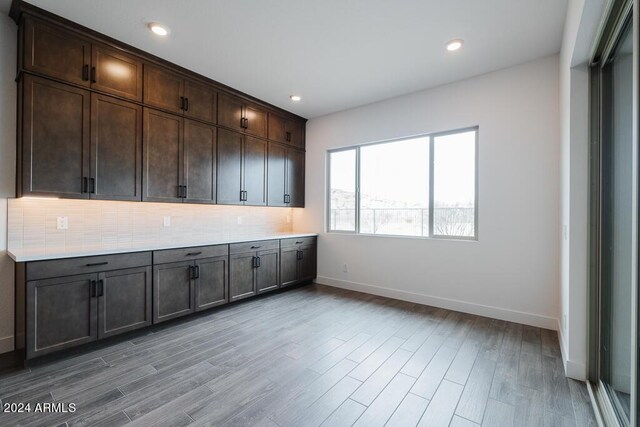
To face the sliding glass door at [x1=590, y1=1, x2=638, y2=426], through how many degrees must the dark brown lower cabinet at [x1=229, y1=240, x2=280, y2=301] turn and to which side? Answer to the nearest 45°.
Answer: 0° — it already faces it

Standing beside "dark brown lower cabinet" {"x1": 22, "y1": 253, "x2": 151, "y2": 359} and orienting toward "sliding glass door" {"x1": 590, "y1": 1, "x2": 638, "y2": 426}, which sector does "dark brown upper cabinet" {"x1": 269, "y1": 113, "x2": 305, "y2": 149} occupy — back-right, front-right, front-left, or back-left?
front-left

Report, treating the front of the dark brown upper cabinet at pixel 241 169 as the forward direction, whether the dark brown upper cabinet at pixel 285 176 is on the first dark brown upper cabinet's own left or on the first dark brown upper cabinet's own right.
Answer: on the first dark brown upper cabinet's own left

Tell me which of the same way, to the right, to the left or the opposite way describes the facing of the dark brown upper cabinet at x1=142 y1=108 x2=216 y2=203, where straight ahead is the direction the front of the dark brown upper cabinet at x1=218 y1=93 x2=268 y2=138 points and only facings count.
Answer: the same way

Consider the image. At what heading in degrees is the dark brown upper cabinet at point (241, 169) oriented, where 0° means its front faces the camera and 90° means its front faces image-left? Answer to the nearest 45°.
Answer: approximately 315°

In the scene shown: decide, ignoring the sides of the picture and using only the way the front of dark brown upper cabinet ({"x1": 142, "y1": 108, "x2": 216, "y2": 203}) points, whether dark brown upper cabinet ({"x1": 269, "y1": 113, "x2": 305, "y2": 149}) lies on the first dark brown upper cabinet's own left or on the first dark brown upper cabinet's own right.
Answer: on the first dark brown upper cabinet's own left

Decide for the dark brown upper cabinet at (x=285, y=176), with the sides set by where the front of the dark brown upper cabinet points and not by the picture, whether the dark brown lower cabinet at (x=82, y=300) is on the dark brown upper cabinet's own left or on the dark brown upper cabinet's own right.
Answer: on the dark brown upper cabinet's own right

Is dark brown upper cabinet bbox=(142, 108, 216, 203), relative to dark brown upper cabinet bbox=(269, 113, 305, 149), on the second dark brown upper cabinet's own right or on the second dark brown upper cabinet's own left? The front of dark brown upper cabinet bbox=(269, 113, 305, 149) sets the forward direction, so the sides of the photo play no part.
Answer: on the second dark brown upper cabinet's own right

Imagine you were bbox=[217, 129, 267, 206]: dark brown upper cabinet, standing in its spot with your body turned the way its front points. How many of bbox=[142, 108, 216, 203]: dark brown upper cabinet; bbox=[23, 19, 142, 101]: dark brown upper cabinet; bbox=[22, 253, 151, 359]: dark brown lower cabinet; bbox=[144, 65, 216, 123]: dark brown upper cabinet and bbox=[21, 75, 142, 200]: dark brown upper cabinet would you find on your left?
0

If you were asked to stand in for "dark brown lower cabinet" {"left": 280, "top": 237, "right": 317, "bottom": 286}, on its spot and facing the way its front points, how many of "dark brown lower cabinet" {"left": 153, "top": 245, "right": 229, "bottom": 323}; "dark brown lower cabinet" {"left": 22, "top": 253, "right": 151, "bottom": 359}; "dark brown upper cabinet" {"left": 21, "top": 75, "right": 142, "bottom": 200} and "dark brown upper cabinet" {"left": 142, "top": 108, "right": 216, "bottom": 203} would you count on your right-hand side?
4

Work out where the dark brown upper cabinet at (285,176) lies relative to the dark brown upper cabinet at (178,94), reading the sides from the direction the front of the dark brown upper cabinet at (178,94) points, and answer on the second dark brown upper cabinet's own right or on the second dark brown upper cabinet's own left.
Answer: on the second dark brown upper cabinet's own left

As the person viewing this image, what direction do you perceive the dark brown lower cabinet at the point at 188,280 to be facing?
facing the viewer and to the right of the viewer

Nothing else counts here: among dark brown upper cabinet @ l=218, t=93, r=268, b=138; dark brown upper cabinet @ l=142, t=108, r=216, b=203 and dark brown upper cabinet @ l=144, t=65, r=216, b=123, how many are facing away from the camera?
0

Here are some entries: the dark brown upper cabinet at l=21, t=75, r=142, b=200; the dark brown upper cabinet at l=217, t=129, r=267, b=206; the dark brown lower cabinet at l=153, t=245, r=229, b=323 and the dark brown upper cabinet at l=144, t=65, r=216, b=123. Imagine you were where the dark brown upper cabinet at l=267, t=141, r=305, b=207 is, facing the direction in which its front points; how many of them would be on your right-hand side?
4

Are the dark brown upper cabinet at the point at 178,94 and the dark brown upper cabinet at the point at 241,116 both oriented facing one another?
no

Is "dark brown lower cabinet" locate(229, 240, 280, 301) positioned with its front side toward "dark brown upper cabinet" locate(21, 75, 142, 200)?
no
